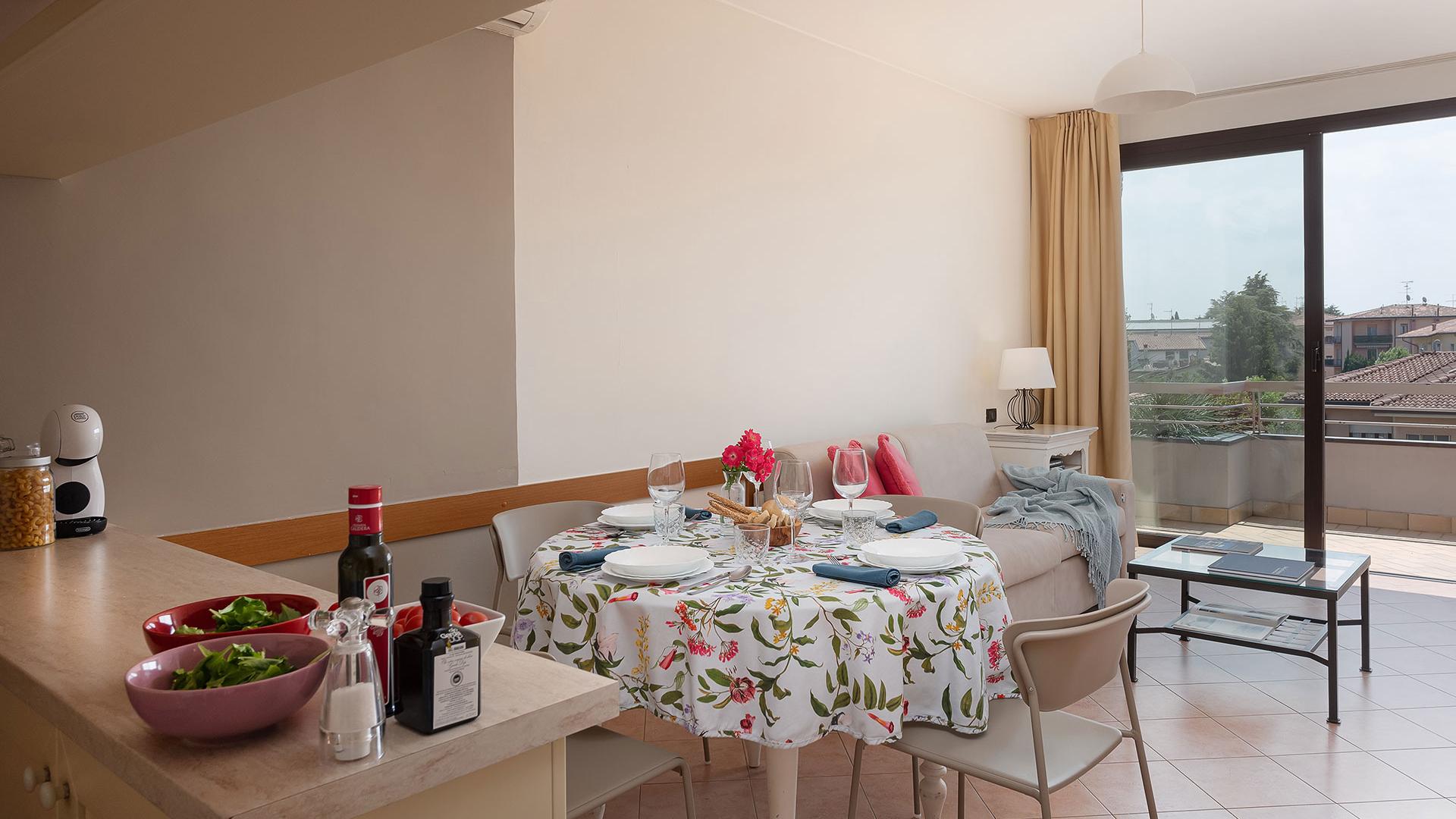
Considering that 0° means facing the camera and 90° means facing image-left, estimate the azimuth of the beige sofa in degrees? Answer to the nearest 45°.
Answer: approximately 315°

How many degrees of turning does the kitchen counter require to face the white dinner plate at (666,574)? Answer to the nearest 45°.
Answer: approximately 180°

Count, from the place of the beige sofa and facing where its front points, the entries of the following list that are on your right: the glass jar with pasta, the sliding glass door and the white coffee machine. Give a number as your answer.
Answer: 2

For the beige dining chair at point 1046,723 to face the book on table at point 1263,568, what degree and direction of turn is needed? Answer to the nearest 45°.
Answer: approximately 90° to its right

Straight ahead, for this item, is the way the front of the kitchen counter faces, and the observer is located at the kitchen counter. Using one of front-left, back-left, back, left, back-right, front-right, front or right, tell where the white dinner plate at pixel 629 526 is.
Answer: back

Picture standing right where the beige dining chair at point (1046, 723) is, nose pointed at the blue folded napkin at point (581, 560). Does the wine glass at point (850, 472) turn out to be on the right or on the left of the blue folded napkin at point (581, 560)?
right

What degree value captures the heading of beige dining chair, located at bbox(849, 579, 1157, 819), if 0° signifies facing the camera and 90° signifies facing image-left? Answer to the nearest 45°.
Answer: approximately 135°

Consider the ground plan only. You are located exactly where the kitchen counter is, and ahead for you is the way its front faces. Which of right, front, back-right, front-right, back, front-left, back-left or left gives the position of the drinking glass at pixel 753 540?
back

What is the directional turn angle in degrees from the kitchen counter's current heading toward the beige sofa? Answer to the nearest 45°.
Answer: approximately 180°

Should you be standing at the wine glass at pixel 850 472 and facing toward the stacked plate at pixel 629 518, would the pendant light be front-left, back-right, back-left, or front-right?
back-right

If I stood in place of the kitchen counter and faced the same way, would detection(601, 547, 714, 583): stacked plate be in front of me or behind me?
behind
